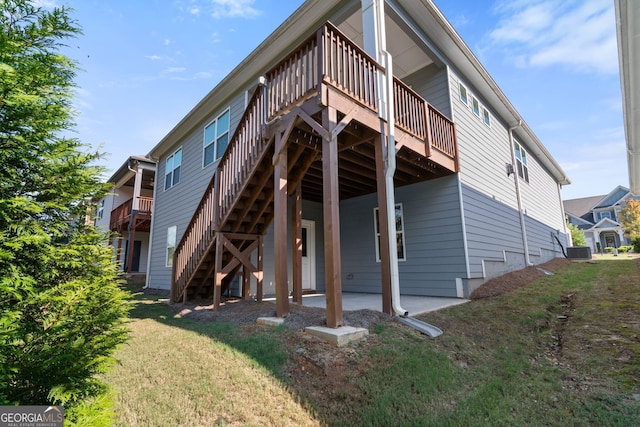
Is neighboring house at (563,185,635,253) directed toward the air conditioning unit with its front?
yes

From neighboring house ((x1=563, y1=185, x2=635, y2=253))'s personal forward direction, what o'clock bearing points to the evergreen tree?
The evergreen tree is roughly at 12 o'clock from the neighboring house.

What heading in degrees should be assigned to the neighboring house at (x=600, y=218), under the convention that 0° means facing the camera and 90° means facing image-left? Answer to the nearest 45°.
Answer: approximately 0°
